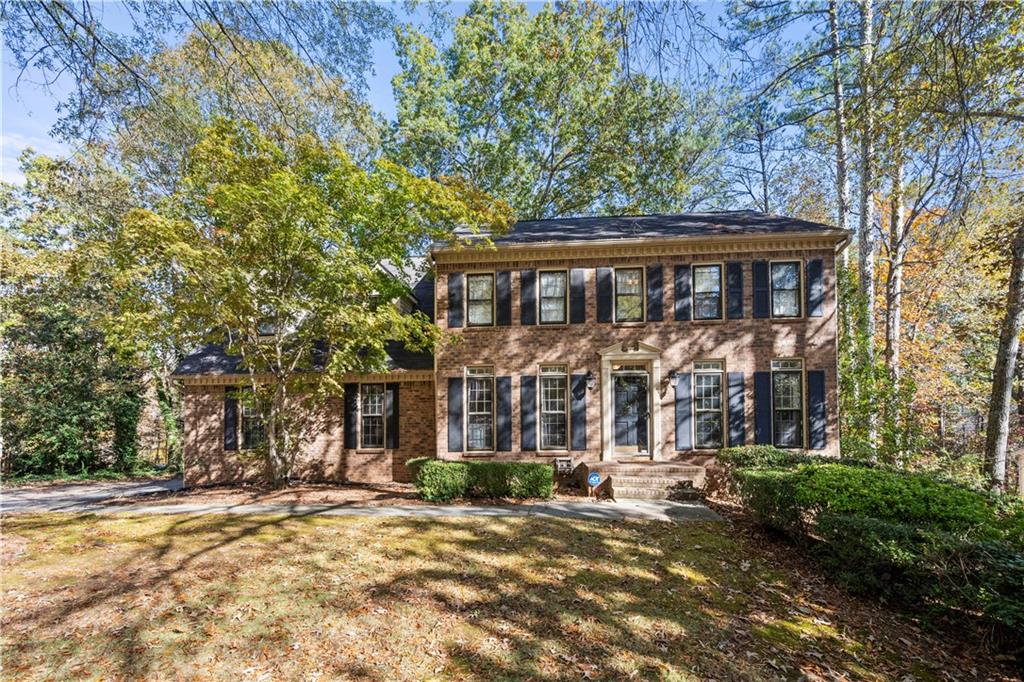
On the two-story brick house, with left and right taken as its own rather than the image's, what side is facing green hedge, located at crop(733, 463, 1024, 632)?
front

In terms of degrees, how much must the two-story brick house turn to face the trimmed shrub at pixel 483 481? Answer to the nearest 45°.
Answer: approximately 45° to its right

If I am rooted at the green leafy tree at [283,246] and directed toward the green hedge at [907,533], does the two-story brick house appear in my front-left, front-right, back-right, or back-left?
front-left

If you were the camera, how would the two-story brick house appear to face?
facing the viewer

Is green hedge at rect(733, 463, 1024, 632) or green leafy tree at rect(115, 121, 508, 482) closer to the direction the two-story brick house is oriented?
the green hedge

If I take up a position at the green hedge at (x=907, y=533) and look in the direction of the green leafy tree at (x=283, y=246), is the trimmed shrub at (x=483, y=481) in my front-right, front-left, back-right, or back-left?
front-right

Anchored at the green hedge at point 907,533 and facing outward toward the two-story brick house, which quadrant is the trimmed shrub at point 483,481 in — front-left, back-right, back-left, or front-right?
front-left

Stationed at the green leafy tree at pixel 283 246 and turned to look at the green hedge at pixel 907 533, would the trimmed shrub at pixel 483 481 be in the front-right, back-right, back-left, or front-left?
front-left

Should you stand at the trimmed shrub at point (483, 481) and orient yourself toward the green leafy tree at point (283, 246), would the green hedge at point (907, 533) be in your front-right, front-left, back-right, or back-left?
back-left
